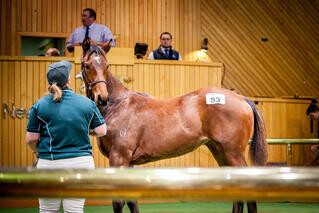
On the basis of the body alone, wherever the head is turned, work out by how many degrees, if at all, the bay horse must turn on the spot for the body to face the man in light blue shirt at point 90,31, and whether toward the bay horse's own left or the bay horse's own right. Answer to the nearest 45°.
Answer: approximately 45° to the bay horse's own right

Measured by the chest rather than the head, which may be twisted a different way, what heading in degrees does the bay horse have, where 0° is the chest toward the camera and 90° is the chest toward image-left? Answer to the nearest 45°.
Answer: approximately 90°

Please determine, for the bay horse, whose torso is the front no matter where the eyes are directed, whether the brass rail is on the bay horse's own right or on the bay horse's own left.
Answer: on the bay horse's own left
